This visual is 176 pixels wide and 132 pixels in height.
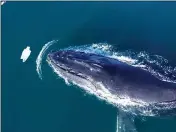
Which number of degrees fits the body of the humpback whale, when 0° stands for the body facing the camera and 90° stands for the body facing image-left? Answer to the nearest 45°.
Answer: approximately 90°
